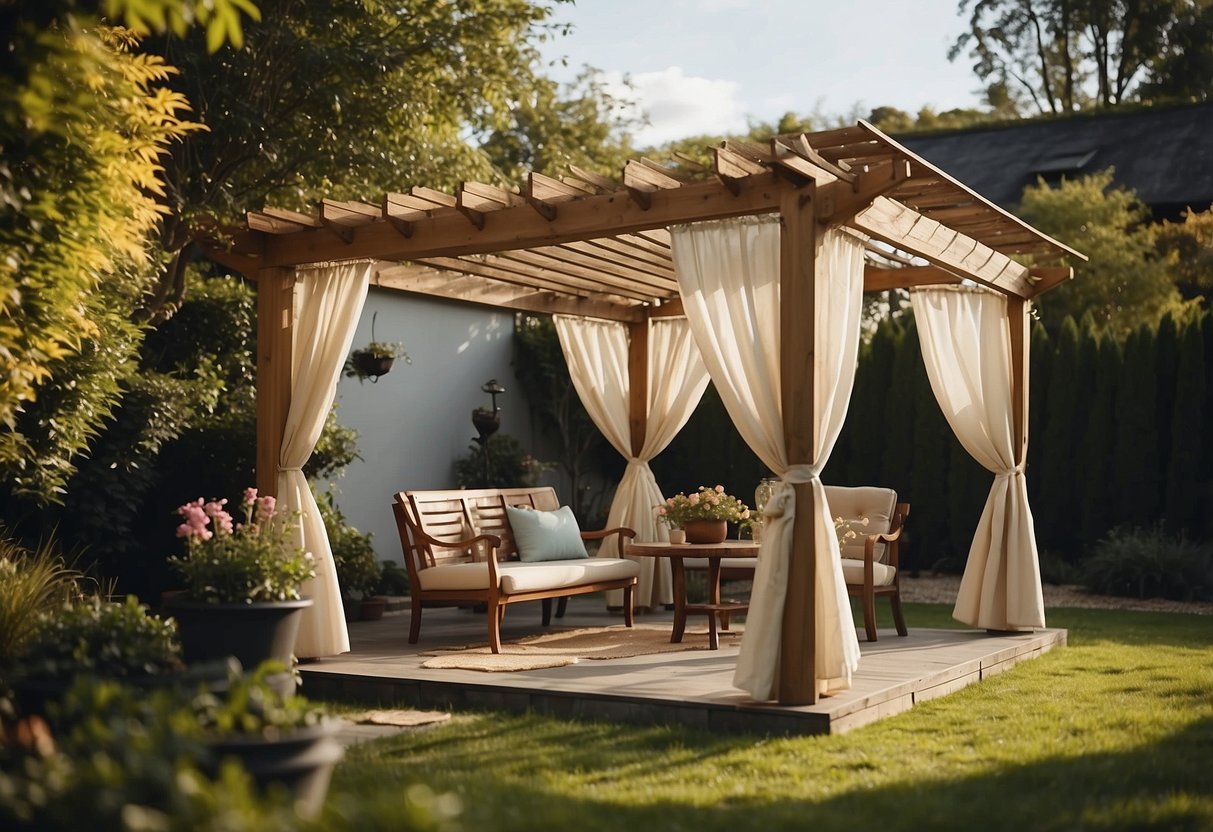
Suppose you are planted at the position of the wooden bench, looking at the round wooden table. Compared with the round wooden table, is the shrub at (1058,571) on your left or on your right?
left

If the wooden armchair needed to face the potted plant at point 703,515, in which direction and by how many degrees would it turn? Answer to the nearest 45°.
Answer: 0° — it already faces it

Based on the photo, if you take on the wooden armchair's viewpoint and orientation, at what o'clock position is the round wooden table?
The round wooden table is roughly at 12 o'clock from the wooden armchair.

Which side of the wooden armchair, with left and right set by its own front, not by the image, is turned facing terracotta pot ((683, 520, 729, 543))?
front

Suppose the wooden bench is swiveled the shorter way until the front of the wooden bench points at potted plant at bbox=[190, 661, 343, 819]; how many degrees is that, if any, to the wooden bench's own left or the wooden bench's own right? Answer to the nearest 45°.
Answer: approximately 45° to the wooden bench's own right

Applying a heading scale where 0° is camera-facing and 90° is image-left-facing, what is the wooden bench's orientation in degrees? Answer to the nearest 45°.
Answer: approximately 315°

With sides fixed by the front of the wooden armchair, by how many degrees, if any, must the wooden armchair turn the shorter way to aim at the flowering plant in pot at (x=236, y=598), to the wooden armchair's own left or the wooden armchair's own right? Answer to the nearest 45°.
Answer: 0° — it already faces it

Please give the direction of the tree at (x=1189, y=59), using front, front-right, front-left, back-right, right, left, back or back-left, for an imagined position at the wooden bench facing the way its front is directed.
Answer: left

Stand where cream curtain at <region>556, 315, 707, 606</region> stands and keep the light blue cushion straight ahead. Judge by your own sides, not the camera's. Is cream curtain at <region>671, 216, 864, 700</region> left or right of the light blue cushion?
left

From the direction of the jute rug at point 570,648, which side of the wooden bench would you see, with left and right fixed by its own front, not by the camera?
front

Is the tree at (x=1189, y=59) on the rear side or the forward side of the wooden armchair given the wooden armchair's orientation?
on the rear side

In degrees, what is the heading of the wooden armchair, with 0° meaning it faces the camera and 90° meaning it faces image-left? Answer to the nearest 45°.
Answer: approximately 45°

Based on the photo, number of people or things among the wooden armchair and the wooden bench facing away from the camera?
0

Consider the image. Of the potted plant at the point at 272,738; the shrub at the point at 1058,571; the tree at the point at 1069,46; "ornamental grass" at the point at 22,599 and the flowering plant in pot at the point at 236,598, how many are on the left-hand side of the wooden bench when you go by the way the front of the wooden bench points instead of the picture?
2

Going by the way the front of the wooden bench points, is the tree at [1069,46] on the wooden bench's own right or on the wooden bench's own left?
on the wooden bench's own left

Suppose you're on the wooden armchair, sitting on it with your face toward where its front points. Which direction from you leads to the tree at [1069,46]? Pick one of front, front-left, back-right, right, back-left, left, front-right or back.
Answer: back-right

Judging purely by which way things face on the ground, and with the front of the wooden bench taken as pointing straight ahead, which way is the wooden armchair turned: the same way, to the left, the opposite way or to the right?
to the right
